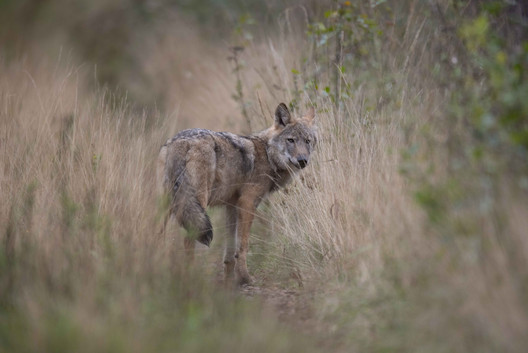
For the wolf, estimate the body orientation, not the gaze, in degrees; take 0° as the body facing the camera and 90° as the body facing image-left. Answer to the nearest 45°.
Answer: approximately 225°
